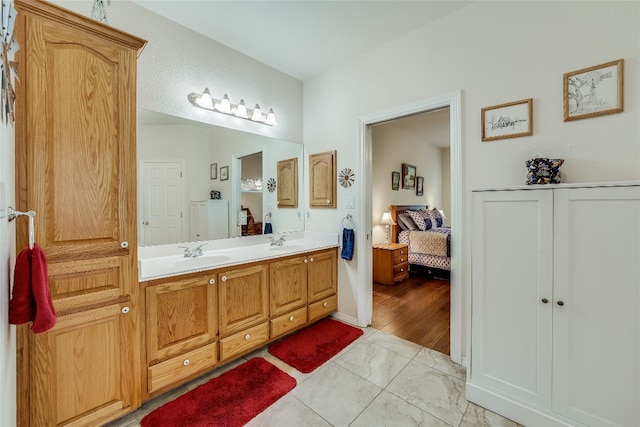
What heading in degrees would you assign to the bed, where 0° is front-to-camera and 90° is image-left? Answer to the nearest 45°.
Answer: approximately 315°

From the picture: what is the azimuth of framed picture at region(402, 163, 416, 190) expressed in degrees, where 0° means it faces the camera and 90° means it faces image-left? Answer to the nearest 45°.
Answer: approximately 315°

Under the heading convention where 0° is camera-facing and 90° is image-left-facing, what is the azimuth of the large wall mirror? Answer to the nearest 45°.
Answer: approximately 315°

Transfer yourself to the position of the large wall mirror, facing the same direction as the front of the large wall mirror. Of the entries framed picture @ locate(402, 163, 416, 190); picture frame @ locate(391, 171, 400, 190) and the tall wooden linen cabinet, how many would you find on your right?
1

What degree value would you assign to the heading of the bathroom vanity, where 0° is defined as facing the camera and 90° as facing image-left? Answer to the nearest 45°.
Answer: approximately 315°

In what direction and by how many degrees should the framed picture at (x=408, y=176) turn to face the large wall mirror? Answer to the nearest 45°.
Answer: approximately 90° to its right

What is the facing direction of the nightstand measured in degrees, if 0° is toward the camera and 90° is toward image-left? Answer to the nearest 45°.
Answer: approximately 315°

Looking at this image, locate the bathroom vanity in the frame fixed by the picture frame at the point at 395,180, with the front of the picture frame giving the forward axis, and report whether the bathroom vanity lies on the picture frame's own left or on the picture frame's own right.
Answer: on the picture frame's own right
